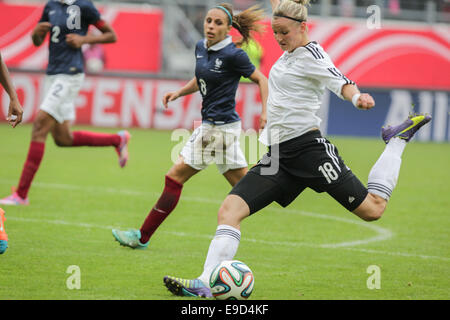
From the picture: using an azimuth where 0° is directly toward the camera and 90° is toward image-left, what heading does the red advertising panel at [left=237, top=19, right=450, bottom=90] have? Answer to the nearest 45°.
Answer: approximately 0°

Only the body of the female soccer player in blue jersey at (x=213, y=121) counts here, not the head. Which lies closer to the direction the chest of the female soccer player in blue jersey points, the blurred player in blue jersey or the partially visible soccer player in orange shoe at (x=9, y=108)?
the partially visible soccer player in orange shoe

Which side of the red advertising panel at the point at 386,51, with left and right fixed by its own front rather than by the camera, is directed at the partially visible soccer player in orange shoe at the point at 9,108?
front

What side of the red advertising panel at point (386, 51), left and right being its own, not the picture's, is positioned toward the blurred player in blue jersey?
front

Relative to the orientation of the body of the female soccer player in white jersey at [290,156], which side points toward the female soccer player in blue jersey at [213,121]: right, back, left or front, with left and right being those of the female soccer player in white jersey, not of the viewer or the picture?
right

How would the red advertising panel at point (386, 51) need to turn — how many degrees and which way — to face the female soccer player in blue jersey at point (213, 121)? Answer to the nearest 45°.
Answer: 0° — it already faces them

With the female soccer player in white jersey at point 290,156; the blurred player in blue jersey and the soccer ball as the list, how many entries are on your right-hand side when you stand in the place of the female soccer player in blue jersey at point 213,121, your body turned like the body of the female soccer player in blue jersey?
1

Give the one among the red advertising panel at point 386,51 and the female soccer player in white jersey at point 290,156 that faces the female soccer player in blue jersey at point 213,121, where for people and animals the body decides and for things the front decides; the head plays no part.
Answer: the red advertising panel
